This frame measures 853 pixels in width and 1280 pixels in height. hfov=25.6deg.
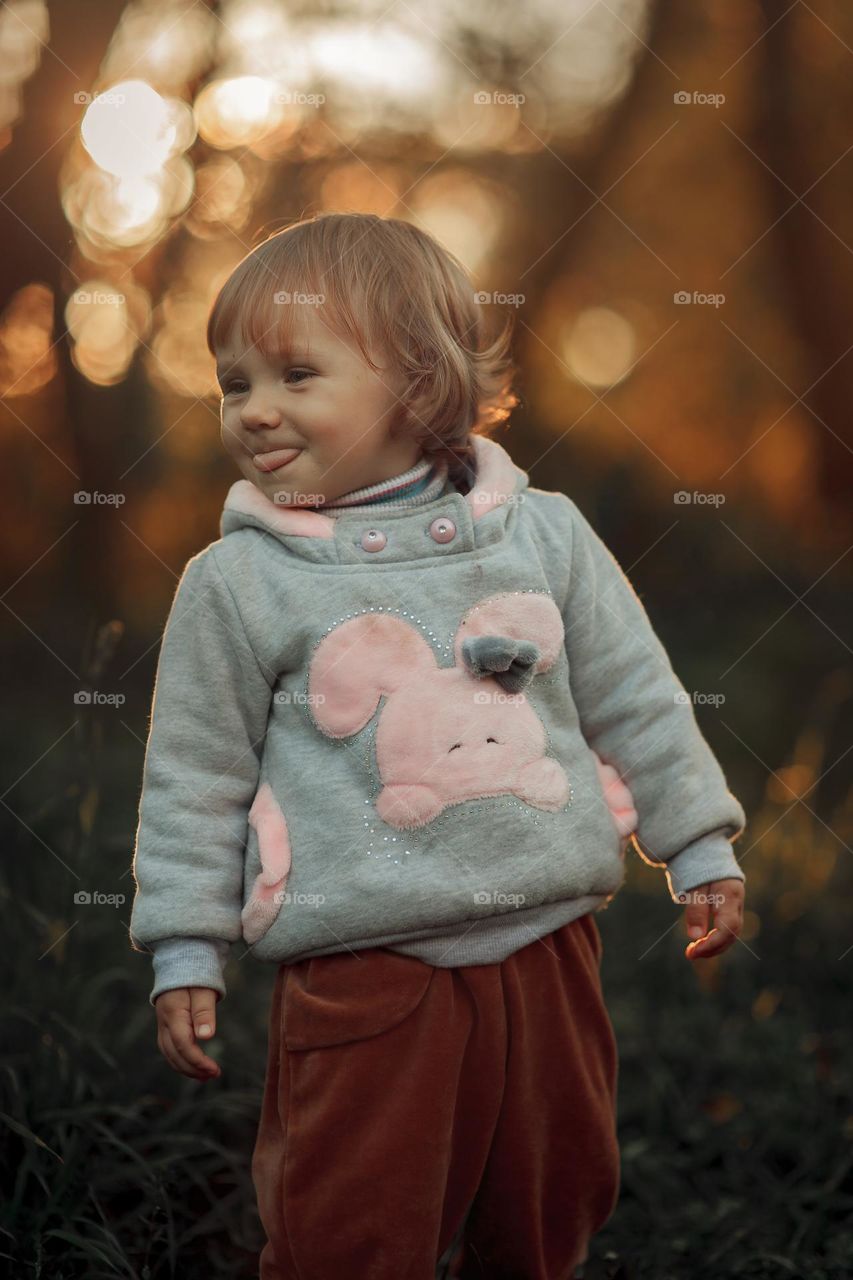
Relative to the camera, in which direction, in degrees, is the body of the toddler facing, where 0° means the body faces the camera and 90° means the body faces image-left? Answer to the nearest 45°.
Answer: approximately 0°

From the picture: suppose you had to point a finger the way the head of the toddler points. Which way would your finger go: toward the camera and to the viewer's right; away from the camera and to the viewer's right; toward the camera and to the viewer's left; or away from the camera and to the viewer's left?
toward the camera and to the viewer's left
